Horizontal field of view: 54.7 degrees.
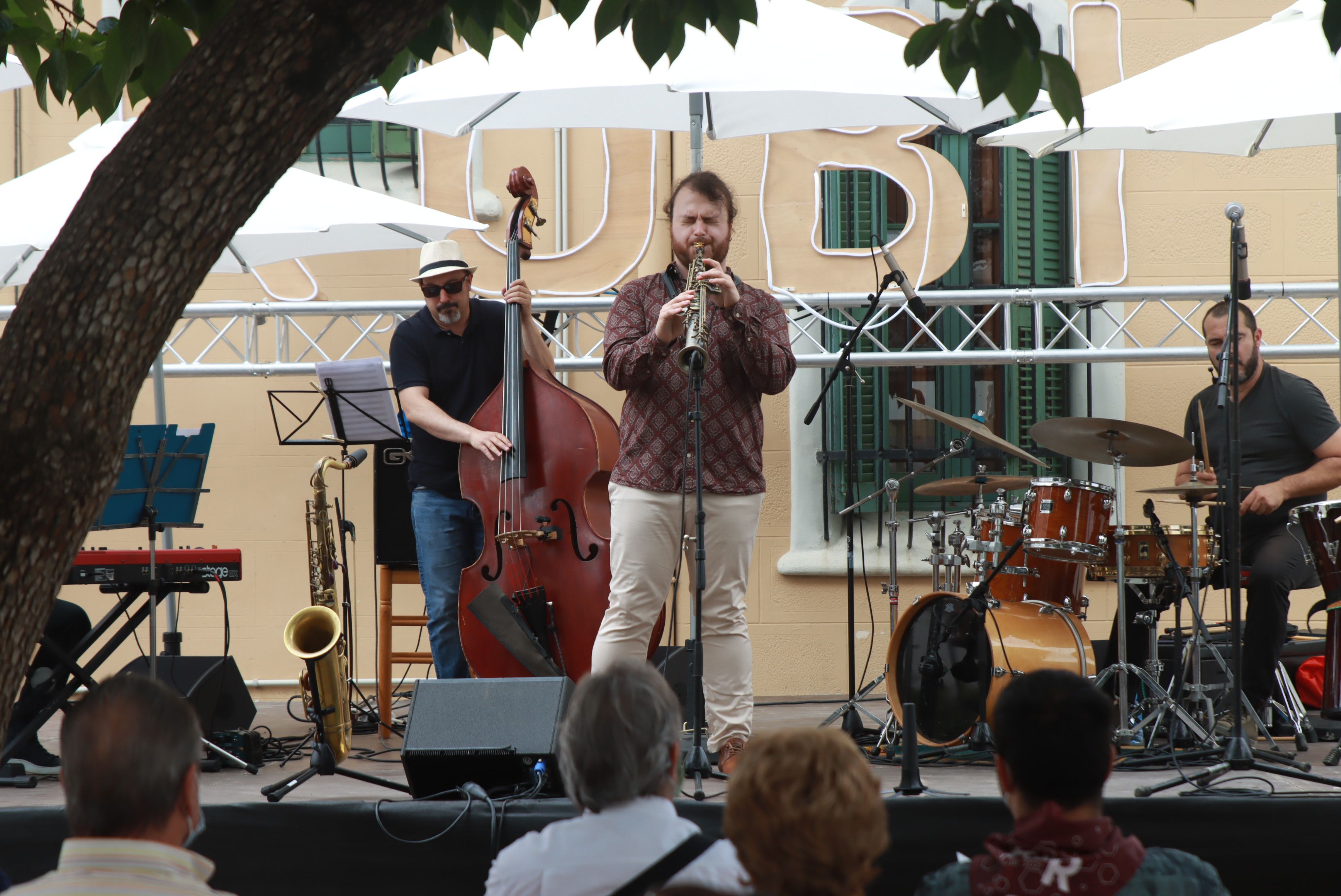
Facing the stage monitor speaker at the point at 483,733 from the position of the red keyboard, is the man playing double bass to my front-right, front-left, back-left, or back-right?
front-left

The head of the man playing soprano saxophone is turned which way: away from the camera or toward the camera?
toward the camera

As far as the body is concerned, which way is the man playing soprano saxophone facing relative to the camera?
toward the camera

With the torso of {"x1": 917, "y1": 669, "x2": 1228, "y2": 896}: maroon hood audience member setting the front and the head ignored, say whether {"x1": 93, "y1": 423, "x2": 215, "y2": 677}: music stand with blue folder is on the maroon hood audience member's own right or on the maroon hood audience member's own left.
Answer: on the maroon hood audience member's own left

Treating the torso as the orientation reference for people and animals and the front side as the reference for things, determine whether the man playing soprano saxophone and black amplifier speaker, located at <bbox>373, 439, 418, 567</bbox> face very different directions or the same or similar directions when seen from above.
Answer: same or similar directions

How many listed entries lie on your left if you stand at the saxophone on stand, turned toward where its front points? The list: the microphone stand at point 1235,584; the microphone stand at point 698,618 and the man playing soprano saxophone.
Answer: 3

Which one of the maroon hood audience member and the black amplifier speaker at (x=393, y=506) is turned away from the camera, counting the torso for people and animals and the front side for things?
the maroon hood audience member

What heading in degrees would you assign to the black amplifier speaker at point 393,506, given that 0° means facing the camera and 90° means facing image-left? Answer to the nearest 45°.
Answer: approximately 0°

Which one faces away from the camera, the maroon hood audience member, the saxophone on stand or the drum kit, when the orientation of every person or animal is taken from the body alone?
the maroon hood audience member

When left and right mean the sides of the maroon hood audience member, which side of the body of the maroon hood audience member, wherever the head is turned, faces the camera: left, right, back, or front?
back

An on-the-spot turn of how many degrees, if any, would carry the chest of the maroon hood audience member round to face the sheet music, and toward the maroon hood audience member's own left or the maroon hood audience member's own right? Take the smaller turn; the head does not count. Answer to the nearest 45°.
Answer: approximately 45° to the maroon hood audience member's own left

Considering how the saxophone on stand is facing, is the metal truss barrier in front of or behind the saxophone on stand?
behind

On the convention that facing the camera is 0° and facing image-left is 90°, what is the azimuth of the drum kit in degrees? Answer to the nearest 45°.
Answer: approximately 45°

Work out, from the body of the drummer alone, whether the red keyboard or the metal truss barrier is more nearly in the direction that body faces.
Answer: the red keyboard

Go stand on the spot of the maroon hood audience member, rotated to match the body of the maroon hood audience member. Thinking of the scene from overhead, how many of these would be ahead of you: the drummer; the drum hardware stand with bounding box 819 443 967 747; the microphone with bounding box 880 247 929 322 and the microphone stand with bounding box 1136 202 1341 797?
4

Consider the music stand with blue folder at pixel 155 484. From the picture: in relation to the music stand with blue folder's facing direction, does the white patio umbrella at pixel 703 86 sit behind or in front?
behind

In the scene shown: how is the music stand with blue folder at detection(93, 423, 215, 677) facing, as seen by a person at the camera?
facing away from the viewer and to the left of the viewer

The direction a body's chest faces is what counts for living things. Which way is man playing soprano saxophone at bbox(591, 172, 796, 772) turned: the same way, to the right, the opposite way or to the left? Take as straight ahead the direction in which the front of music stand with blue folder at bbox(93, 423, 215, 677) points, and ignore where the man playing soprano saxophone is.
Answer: the opposite way

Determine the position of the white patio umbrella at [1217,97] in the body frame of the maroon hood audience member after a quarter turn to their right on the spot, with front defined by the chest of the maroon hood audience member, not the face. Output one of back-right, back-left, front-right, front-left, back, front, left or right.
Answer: left

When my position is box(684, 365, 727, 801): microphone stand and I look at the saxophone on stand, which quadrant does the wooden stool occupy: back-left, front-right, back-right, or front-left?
front-right

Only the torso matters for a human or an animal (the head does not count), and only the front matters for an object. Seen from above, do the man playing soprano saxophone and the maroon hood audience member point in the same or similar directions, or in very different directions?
very different directions

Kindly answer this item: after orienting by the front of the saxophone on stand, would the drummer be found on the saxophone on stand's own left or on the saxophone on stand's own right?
on the saxophone on stand's own left
